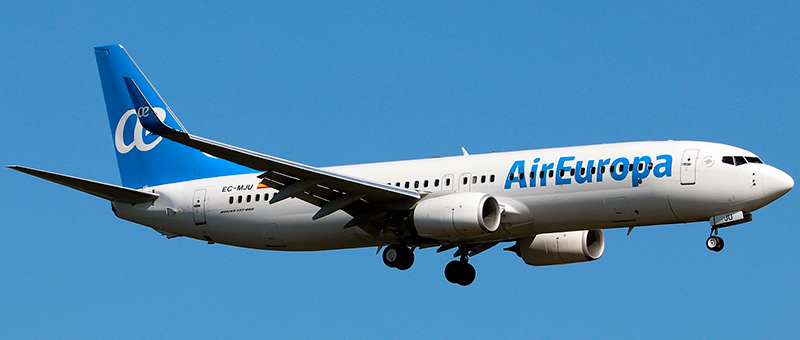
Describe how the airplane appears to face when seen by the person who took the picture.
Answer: facing the viewer and to the right of the viewer
